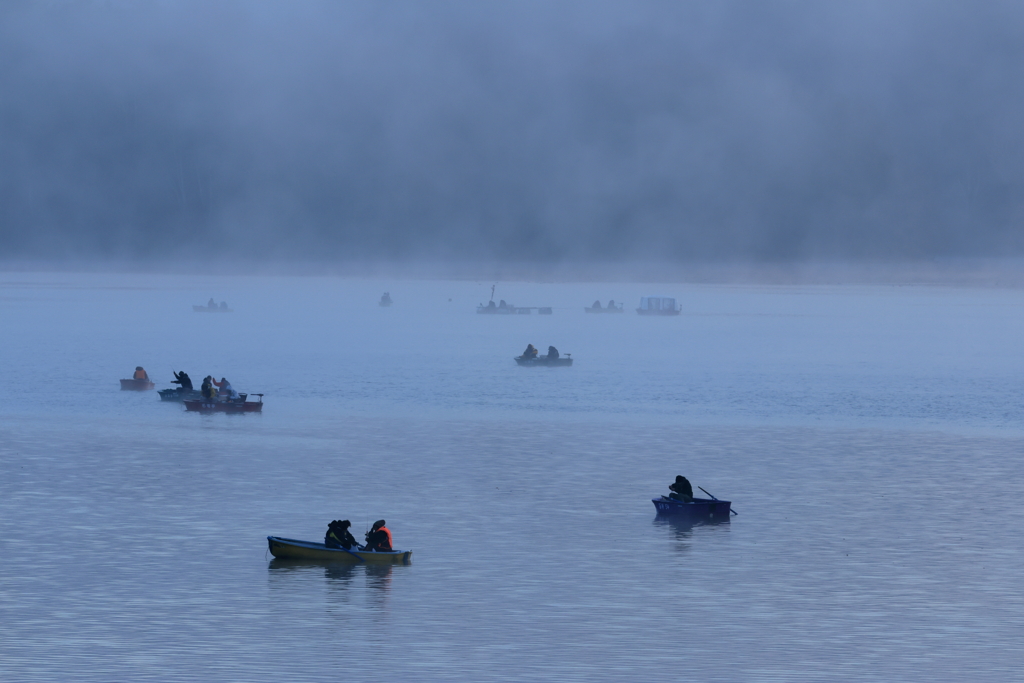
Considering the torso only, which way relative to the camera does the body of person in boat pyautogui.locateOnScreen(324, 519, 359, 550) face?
to the viewer's right

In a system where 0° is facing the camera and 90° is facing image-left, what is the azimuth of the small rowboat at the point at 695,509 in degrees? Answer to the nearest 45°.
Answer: approximately 90°

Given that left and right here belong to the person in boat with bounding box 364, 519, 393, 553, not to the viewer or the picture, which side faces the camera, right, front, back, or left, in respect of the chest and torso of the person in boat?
left

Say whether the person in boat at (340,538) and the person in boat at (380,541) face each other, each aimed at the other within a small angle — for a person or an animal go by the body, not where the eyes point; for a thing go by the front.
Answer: yes

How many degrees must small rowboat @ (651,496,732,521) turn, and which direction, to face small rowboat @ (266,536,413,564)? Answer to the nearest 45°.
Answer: approximately 45° to its left

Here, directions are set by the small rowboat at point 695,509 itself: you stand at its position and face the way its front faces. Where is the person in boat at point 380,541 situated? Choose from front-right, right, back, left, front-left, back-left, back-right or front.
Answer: front-left

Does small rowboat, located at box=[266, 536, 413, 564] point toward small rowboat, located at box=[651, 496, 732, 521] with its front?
no

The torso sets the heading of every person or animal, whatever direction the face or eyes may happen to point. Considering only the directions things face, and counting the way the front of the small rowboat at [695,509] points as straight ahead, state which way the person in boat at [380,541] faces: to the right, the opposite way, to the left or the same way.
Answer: the same way

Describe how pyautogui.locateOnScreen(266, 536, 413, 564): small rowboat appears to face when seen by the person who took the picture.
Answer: facing to the left of the viewer

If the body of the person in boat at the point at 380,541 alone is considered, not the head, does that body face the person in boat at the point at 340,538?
yes

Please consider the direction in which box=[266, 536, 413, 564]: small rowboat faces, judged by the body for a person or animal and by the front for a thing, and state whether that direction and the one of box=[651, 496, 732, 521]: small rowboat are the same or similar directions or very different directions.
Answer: same or similar directions

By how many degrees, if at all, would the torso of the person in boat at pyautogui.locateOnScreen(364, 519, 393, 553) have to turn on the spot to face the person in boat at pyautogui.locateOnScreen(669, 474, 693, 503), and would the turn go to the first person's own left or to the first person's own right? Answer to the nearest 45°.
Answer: approximately 135° to the first person's own right
